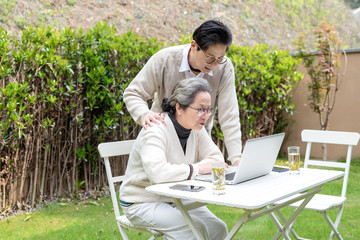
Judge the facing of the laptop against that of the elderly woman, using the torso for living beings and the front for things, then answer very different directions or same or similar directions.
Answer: very different directions

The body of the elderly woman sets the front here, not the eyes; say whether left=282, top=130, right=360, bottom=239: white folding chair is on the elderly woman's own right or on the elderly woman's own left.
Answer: on the elderly woman's own left

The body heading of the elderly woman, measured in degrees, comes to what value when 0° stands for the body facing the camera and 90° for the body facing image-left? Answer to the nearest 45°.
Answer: approximately 315°
